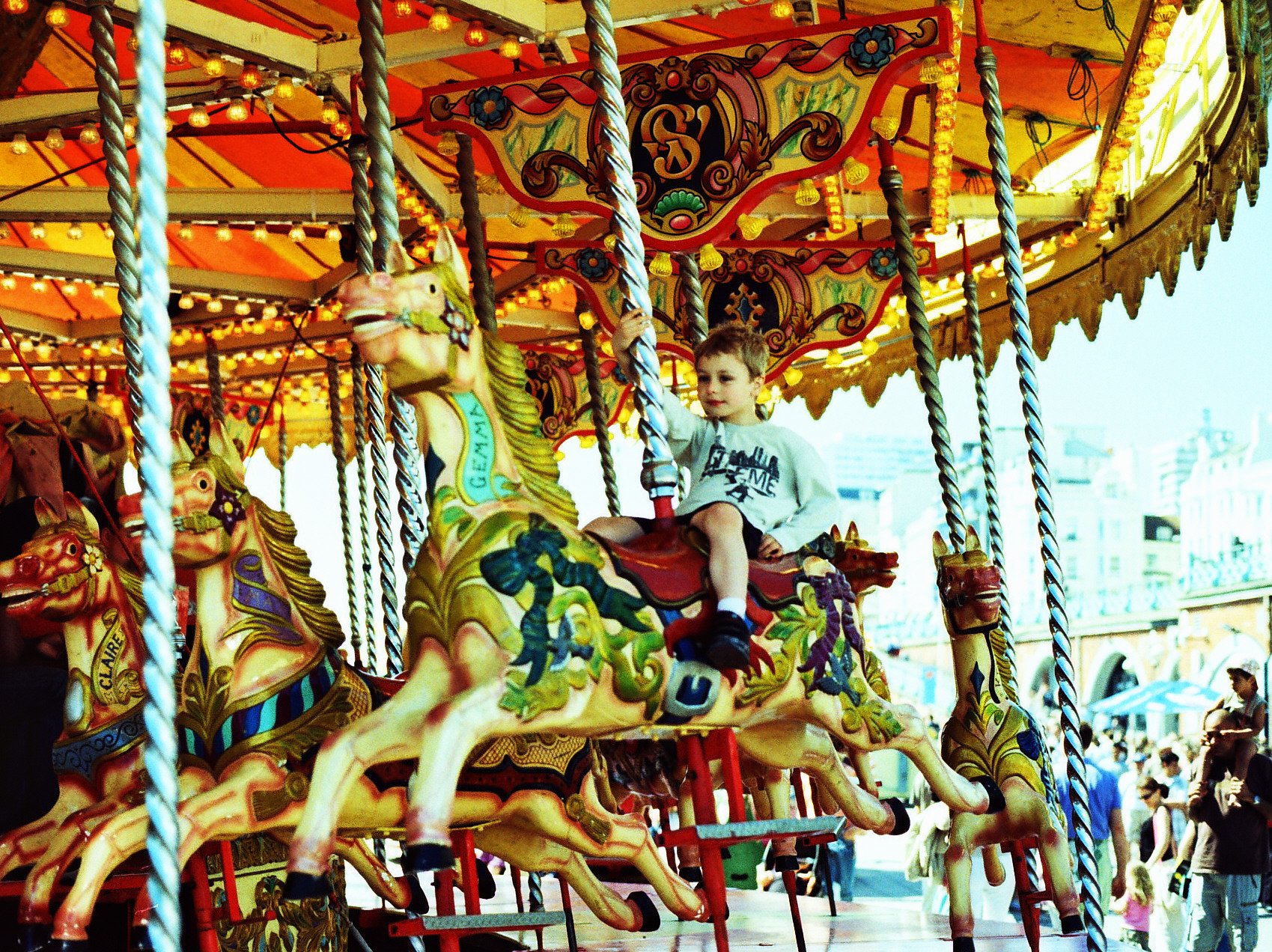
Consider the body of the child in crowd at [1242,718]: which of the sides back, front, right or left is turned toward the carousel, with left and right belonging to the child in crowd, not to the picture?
front

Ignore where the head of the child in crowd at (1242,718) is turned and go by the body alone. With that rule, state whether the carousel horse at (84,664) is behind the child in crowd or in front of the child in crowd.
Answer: in front

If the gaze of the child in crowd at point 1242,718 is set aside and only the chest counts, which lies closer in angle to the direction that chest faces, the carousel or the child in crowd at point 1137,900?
the carousel

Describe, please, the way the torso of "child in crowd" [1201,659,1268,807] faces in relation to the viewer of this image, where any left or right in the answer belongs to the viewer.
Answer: facing the viewer and to the left of the viewer

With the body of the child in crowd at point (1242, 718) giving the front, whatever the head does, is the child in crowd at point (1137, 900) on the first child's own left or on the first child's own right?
on the first child's own right

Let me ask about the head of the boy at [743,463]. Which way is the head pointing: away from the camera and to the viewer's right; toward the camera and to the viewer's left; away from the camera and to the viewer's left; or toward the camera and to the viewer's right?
toward the camera and to the viewer's left

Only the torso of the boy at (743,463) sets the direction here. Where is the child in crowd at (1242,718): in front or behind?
behind

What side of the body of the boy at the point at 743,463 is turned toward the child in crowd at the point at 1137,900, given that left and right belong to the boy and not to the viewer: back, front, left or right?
back

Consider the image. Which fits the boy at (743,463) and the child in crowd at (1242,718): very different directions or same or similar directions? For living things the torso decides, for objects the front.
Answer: same or similar directions

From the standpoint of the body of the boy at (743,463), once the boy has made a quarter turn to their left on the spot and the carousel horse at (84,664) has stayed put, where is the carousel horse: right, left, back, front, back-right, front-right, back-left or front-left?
back-right
